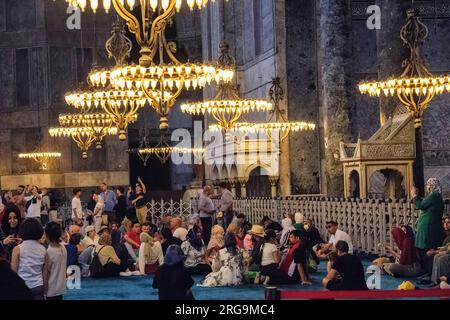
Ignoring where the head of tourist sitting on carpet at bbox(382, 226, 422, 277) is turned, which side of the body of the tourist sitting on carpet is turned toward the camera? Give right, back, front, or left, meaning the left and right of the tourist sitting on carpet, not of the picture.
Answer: left

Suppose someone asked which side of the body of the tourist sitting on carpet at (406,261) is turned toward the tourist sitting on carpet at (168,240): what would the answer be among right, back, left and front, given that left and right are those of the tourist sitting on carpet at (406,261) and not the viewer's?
front

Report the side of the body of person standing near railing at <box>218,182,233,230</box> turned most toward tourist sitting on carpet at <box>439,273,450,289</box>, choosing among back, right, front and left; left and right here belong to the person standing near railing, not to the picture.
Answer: left

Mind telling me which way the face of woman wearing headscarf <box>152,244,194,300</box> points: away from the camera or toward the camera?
away from the camera

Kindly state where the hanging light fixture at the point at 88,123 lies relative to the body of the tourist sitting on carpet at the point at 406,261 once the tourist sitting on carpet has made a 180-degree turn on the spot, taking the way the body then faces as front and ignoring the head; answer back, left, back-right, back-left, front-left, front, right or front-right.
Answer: back-left

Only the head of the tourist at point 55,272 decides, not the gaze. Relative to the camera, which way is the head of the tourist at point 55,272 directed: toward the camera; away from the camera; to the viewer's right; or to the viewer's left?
away from the camera

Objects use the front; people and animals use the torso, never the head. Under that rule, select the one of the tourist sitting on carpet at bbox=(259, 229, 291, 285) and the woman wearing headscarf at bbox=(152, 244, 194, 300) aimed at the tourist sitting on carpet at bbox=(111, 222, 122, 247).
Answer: the woman wearing headscarf
